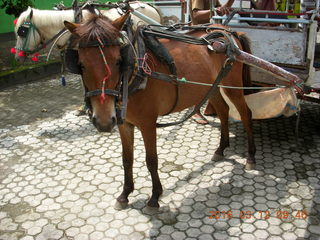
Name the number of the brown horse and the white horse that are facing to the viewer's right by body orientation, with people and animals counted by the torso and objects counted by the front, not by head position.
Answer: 0

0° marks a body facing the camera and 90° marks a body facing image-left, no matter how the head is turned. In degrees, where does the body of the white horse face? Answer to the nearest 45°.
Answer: approximately 90°

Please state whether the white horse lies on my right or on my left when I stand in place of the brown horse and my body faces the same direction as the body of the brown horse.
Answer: on my right

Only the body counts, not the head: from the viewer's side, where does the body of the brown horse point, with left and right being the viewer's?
facing the viewer and to the left of the viewer

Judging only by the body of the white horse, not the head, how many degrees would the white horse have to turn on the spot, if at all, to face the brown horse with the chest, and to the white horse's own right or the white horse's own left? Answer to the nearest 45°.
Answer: approximately 135° to the white horse's own left
